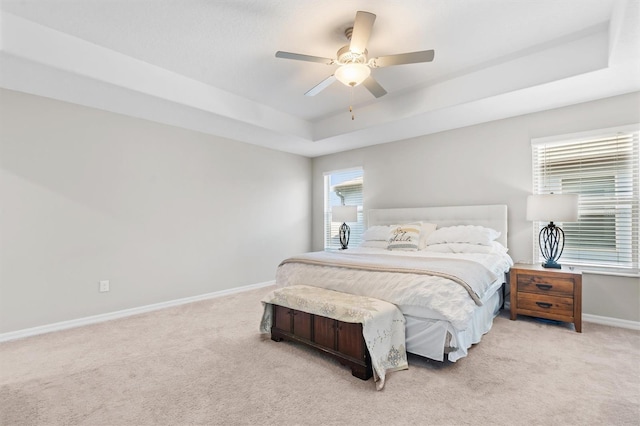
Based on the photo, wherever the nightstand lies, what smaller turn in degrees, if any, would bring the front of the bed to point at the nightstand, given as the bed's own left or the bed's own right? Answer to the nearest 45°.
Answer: approximately 180°

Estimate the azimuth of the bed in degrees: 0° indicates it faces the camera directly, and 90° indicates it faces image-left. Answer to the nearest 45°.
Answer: approximately 45°

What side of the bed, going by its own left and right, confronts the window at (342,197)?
right
